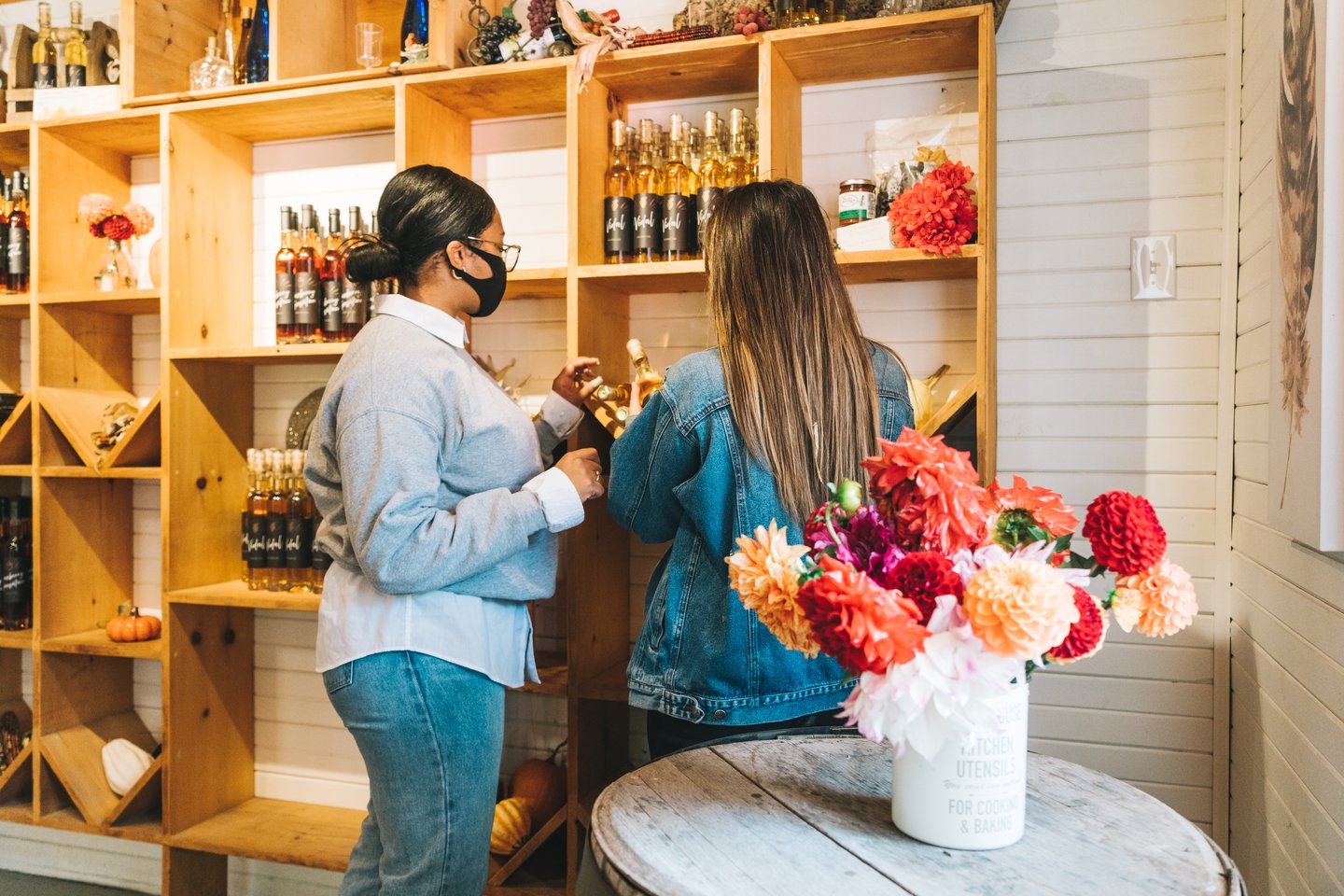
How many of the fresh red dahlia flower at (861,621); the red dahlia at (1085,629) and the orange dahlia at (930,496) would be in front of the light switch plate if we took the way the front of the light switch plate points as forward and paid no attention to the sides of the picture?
3

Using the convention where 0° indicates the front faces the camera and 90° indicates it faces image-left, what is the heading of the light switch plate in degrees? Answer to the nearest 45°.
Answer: approximately 0°

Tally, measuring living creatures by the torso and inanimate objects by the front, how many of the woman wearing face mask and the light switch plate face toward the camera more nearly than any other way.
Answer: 1

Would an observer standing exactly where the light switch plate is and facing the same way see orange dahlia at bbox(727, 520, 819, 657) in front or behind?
in front

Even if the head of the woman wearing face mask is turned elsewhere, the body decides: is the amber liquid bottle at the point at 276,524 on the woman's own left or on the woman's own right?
on the woman's own left

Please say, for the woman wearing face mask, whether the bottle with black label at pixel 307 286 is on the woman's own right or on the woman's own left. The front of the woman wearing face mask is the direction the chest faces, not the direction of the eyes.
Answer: on the woman's own left

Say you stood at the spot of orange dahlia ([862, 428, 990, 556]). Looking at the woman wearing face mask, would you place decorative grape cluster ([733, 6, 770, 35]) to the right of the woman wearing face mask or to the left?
right

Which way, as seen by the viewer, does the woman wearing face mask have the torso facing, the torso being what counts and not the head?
to the viewer's right

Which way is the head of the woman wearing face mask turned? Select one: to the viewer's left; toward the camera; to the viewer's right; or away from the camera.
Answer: to the viewer's right

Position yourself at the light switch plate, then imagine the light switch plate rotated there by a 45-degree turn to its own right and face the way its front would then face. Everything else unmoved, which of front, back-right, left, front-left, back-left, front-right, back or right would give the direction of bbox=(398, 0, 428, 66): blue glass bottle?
front-right

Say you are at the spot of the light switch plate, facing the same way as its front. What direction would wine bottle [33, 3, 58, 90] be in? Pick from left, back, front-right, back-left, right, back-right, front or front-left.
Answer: right

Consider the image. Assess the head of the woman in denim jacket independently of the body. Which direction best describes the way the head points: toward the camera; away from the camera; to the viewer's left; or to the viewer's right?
away from the camera

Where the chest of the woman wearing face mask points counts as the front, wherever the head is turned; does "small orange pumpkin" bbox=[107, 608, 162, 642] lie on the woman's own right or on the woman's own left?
on the woman's own left
